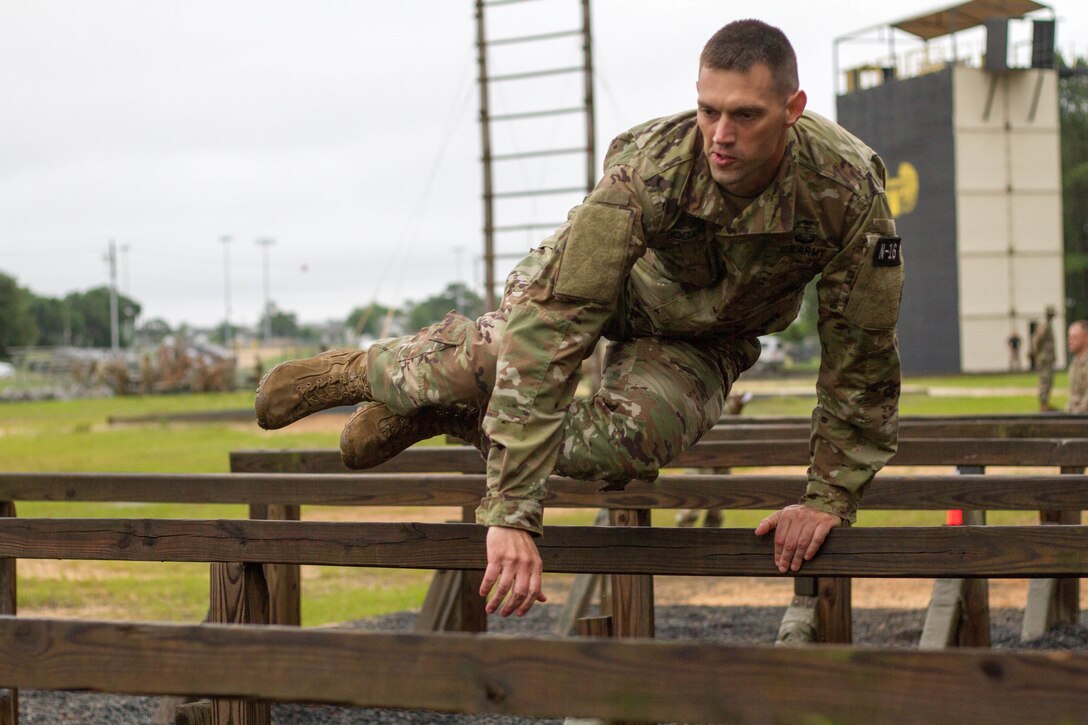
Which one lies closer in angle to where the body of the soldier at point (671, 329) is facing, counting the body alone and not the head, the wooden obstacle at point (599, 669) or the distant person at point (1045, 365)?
the wooden obstacle

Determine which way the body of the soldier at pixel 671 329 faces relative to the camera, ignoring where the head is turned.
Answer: toward the camera

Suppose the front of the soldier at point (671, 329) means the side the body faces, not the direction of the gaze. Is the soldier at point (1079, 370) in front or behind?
behind

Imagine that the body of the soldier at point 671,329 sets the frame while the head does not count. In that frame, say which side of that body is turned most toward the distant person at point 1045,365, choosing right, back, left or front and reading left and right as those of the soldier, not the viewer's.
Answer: back

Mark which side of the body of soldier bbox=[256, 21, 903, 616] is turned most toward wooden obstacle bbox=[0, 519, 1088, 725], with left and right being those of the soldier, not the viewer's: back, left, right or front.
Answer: front

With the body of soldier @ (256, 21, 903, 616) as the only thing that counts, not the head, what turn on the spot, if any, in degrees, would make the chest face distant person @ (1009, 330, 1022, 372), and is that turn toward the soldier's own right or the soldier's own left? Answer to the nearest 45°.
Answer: approximately 180°

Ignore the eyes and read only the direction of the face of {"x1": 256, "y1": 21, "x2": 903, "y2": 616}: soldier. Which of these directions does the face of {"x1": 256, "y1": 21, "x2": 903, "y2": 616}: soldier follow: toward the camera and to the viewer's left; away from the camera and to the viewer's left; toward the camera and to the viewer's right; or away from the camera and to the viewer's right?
toward the camera and to the viewer's left
